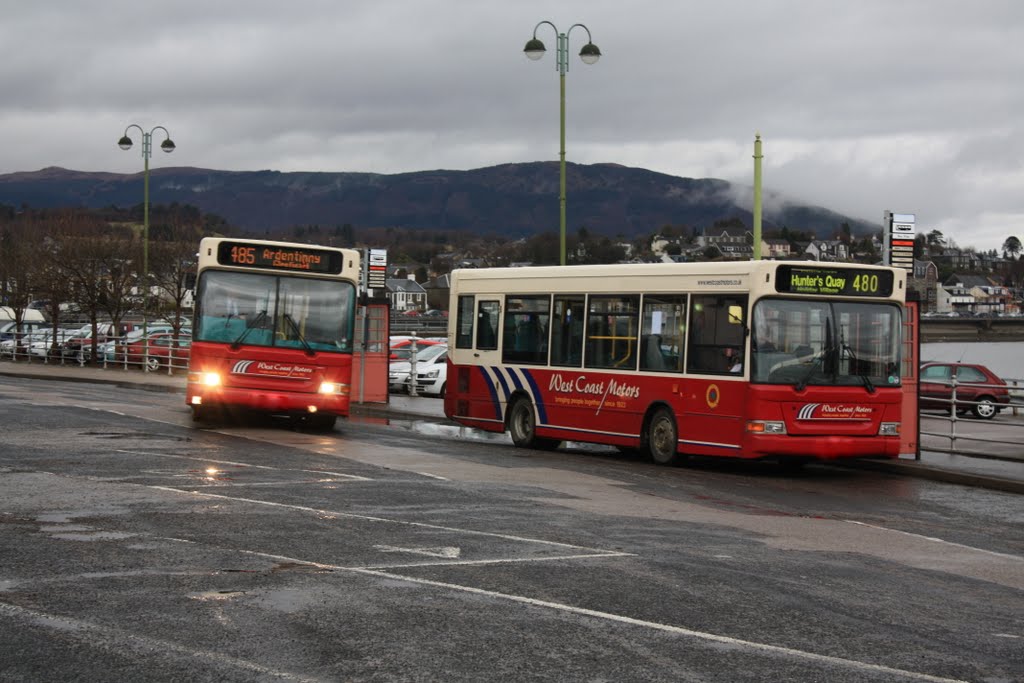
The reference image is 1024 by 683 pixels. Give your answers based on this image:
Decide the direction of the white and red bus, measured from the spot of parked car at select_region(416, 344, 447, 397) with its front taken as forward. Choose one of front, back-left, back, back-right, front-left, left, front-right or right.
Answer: front-left

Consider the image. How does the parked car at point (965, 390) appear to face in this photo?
to the viewer's left

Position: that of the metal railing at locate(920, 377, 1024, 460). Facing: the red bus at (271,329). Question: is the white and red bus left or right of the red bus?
left

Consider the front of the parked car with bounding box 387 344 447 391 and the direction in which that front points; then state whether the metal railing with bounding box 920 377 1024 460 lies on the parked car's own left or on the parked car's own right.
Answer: on the parked car's own left

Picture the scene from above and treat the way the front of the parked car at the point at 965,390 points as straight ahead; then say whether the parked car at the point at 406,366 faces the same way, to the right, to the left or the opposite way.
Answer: to the left

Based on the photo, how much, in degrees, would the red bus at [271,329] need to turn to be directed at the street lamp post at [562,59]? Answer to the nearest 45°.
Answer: approximately 135° to its left

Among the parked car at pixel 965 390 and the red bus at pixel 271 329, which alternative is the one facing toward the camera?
the red bus

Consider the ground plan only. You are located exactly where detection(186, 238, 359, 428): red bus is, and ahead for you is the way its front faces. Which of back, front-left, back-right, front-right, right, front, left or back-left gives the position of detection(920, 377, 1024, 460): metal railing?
left

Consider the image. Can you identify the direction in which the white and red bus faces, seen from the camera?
facing the viewer and to the right of the viewer

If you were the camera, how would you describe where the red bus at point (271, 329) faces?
facing the viewer

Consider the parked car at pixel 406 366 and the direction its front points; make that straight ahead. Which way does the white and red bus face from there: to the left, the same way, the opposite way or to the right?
to the left

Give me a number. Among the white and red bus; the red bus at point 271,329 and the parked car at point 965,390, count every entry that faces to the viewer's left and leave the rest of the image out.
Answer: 1

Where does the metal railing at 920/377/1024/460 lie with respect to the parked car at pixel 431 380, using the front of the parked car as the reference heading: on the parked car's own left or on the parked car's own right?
on the parked car's own left

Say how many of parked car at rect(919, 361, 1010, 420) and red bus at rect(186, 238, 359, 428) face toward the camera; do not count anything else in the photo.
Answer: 1
